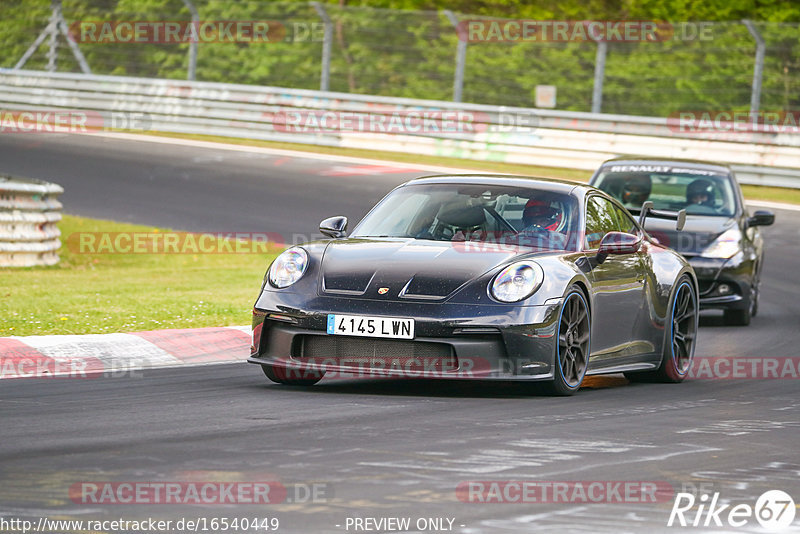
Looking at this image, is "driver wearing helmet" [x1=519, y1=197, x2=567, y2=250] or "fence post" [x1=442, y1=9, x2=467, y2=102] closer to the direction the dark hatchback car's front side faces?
the driver wearing helmet

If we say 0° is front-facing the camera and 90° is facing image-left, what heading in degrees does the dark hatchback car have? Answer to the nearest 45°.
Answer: approximately 0°

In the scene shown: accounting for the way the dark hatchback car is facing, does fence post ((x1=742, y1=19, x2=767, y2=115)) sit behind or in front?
behind

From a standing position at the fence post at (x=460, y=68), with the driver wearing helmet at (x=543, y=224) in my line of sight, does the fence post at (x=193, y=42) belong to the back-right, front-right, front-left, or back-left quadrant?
back-right

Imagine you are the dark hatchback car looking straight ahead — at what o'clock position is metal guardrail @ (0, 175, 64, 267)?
The metal guardrail is roughly at 3 o'clock from the dark hatchback car.

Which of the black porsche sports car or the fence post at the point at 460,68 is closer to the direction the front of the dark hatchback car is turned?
the black porsche sports car

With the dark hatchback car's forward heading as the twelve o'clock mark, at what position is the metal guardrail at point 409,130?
The metal guardrail is roughly at 5 o'clock from the dark hatchback car.

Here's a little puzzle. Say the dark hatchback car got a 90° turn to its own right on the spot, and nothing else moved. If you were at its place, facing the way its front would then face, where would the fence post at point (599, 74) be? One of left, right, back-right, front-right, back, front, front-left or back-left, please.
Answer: right

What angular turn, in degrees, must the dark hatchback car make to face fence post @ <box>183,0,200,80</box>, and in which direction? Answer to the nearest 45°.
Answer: approximately 135° to its right
